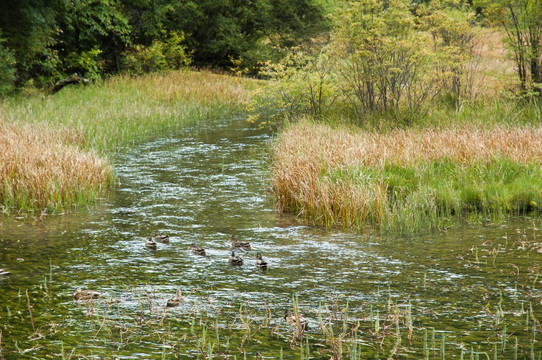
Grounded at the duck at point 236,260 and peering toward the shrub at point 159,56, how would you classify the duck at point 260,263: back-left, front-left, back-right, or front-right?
back-right

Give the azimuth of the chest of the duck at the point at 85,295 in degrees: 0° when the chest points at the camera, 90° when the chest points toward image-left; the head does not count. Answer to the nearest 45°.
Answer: approximately 90°
